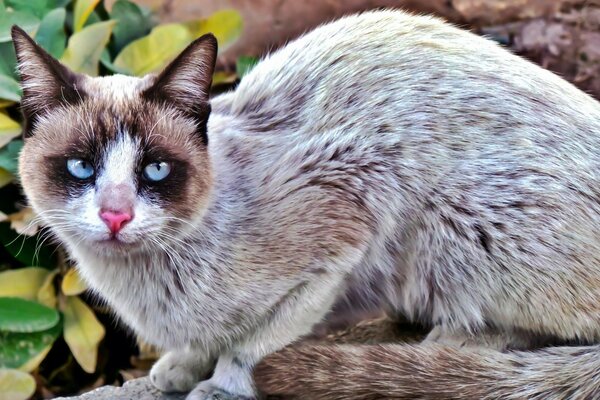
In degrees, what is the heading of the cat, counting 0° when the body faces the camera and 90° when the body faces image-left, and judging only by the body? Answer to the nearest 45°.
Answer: approximately 90°

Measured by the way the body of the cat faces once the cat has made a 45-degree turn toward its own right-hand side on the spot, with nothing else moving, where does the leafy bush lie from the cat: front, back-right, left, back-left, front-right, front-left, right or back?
front
